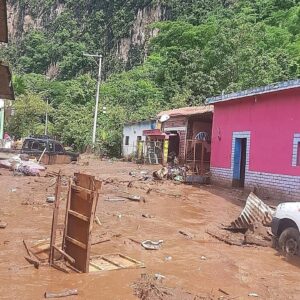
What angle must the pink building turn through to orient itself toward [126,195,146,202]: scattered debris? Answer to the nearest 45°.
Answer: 0° — it already faces it

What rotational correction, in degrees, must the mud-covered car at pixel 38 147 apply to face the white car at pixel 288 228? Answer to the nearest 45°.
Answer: approximately 90° to its right

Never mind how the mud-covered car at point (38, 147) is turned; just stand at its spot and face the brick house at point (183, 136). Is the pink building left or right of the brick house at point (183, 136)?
right

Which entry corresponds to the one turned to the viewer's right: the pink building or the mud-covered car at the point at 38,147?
the mud-covered car

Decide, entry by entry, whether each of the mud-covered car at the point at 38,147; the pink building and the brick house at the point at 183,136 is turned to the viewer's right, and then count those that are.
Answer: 1

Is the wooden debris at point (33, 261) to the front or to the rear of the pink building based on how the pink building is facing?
to the front

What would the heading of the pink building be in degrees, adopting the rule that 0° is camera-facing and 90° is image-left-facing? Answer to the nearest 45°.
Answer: approximately 45°

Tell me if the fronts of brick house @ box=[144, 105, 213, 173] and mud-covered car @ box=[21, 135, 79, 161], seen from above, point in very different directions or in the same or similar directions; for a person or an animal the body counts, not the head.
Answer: very different directions

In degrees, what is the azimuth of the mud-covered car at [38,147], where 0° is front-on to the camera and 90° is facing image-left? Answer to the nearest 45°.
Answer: approximately 270°

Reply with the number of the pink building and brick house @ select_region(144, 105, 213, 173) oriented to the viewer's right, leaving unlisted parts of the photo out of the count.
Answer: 0

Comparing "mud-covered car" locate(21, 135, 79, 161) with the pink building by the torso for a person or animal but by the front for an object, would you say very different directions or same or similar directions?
very different directions

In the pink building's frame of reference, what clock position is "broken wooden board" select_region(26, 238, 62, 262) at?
The broken wooden board is roughly at 11 o'clock from the pink building.

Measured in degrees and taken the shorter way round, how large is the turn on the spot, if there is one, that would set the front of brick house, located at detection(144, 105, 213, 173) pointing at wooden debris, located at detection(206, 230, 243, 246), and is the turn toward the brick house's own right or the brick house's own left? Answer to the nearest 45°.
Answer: approximately 45° to the brick house's own left

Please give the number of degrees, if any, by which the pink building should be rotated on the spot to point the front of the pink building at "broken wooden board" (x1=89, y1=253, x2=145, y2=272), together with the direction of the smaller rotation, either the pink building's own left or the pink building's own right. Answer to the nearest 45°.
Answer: approximately 45° to the pink building's own left
